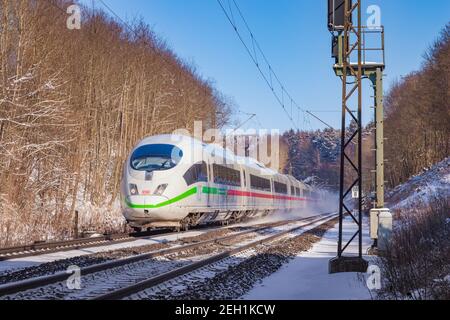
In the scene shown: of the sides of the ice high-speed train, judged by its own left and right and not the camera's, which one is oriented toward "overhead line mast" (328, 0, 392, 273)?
left

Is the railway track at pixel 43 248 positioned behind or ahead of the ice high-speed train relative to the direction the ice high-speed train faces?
ahead

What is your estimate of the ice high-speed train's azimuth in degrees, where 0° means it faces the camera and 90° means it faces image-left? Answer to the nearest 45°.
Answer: approximately 45°

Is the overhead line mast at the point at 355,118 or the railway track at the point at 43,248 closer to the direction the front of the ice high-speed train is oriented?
the railway track
